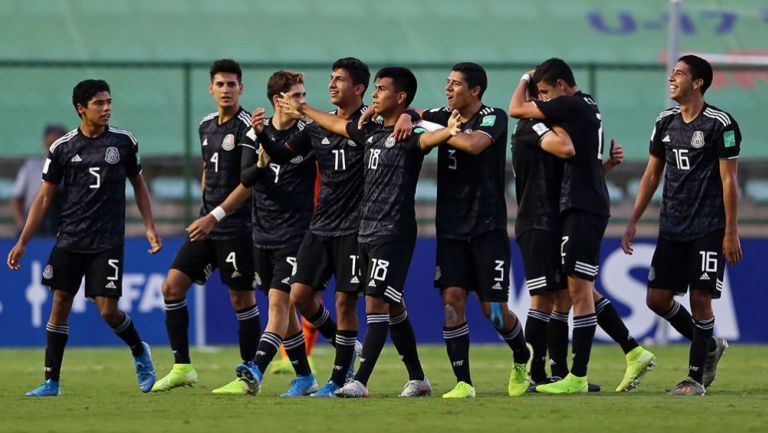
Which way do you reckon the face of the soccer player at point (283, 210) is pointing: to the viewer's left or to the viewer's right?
to the viewer's right

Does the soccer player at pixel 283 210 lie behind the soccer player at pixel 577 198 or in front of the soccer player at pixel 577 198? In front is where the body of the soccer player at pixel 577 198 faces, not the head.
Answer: in front

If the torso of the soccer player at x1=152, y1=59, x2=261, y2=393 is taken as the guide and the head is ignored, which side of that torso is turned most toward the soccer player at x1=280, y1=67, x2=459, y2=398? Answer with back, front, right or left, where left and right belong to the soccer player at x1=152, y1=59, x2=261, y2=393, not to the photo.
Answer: left

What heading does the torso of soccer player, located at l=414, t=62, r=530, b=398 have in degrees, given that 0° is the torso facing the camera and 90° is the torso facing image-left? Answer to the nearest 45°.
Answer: approximately 45°

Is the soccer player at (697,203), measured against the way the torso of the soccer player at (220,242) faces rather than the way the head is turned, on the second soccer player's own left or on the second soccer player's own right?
on the second soccer player's own left

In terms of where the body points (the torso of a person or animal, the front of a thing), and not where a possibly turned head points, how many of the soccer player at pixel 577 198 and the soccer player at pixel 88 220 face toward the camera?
1

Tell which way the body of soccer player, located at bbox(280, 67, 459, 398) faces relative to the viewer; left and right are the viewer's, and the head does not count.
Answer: facing the viewer and to the left of the viewer

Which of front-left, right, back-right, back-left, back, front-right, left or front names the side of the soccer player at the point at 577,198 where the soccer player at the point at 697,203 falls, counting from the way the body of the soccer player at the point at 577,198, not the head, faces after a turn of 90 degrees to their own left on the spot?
left

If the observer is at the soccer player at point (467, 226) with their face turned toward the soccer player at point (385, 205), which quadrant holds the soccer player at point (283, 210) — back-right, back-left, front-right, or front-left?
front-right

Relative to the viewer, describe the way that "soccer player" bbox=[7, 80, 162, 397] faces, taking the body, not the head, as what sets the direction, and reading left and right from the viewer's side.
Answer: facing the viewer

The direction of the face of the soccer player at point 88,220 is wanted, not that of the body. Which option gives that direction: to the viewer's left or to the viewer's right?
to the viewer's right
